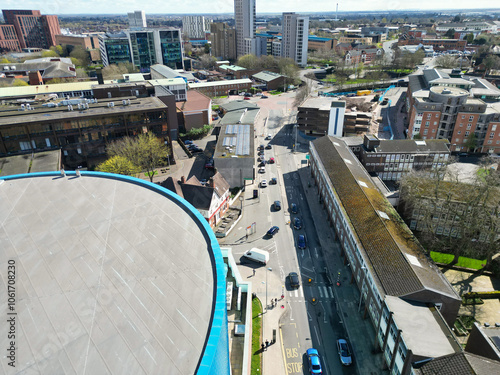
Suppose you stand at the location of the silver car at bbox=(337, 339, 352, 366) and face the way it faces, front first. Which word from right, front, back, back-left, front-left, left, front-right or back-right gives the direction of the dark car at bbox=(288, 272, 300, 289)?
back-right

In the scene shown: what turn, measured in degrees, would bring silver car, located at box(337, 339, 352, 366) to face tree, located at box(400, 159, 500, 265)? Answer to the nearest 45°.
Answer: approximately 135° to its left

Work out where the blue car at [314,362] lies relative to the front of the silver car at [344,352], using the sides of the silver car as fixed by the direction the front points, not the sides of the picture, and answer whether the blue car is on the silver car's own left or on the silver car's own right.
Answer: on the silver car's own right

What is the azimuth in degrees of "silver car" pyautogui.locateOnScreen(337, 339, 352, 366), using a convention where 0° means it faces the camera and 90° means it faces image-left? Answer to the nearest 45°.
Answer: approximately 0°

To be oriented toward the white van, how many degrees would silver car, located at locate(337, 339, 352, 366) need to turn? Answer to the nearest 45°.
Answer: approximately 135° to its right

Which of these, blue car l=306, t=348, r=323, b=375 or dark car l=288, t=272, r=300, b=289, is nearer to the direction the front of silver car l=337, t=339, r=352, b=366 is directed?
the blue car

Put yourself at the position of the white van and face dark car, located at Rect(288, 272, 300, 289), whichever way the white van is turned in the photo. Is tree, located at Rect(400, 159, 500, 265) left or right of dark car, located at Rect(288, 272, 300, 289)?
left

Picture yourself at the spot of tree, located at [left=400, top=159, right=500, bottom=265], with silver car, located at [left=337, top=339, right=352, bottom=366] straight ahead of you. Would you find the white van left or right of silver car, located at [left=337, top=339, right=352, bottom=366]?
right

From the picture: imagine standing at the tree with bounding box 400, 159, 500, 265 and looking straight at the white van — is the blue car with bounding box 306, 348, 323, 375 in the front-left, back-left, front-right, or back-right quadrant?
front-left

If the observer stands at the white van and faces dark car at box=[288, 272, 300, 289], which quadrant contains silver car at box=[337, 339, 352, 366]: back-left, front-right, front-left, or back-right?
front-right

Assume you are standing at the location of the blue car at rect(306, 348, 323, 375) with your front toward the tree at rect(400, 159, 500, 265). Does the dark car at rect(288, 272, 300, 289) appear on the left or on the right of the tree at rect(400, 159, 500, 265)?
left

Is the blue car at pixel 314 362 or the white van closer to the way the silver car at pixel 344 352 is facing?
the blue car
